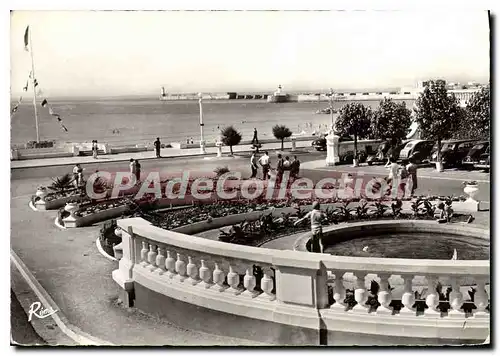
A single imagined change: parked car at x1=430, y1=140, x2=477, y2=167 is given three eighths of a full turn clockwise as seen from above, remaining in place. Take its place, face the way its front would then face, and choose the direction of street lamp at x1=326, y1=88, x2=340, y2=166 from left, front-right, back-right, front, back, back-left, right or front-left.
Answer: back-left

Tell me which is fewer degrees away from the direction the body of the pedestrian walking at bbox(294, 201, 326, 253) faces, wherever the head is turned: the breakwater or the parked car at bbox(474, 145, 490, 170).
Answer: the breakwater

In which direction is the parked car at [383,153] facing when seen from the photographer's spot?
facing the viewer and to the left of the viewer

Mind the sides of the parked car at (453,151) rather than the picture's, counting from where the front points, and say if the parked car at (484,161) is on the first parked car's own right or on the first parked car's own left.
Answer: on the first parked car's own left

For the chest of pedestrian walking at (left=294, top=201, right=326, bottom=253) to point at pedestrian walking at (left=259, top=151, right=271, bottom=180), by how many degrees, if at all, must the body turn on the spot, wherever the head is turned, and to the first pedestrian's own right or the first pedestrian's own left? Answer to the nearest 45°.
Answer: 0° — they already face them

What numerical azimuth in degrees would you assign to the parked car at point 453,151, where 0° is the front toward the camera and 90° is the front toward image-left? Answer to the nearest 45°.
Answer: approximately 45°
